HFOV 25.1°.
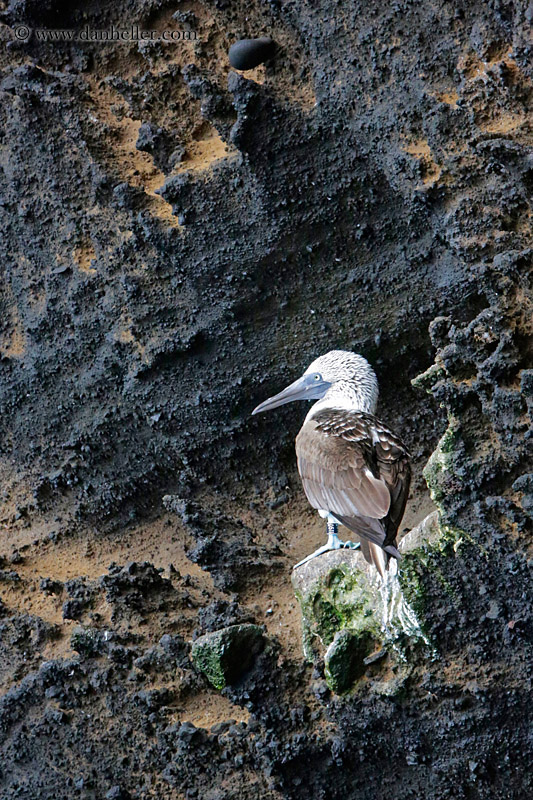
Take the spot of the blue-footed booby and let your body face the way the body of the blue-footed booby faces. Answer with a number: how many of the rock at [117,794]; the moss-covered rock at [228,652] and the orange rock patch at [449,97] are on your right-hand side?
1

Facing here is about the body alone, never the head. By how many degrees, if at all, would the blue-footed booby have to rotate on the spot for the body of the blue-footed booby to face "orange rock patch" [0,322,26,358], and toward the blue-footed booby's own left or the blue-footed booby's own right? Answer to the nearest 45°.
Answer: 0° — it already faces it

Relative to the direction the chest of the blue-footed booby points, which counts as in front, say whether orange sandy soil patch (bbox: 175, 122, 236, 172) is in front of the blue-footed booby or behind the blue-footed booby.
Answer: in front

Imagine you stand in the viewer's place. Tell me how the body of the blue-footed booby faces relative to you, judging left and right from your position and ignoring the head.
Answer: facing away from the viewer and to the left of the viewer

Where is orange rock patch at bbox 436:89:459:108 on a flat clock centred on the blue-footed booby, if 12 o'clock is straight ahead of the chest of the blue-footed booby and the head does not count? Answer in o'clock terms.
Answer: The orange rock patch is roughly at 3 o'clock from the blue-footed booby.

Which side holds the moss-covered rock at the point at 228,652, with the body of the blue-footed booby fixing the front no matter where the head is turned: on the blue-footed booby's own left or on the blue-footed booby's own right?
on the blue-footed booby's own left

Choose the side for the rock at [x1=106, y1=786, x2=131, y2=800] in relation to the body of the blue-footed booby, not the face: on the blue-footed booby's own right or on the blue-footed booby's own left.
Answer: on the blue-footed booby's own left
